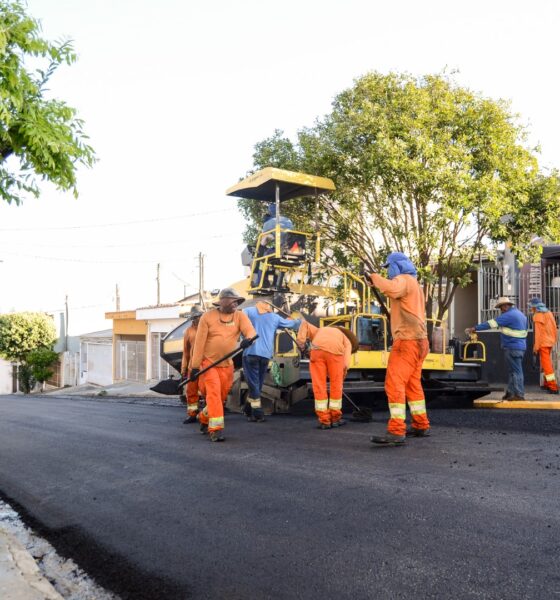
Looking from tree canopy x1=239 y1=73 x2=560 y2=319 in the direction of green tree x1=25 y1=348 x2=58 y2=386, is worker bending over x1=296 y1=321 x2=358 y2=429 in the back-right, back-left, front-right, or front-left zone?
back-left

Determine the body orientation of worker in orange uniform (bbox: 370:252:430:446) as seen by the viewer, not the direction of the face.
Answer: to the viewer's left

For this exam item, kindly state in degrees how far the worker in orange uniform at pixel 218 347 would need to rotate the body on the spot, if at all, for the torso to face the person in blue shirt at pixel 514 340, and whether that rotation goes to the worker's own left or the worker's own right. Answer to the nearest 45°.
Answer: approximately 90° to the worker's own left
